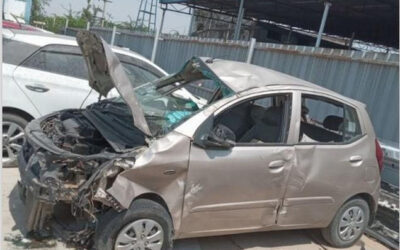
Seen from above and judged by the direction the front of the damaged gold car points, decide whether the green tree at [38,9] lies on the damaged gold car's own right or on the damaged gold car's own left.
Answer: on the damaged gold car's own right

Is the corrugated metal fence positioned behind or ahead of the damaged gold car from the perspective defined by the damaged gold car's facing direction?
behind

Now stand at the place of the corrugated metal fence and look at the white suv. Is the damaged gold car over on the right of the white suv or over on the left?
left

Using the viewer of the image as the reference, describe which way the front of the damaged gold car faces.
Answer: facing the viewer and to the left of the viewer

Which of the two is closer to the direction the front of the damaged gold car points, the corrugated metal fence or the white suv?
the white suv

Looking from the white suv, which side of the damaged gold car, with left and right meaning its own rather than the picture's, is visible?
right
